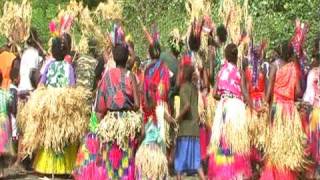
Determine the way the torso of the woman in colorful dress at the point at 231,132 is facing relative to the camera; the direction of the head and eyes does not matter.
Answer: away from the camera

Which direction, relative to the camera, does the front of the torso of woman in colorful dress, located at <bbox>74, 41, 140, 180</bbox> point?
away from the camera

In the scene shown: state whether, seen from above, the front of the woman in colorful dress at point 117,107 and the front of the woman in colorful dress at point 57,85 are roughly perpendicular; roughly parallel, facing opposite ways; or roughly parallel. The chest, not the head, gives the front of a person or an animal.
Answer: roughly parallel

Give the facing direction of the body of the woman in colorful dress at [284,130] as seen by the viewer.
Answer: away from the camera

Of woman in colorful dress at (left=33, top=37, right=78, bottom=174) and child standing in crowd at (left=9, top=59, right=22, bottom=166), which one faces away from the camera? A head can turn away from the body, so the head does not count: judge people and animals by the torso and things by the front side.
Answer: the woman in colorful dress

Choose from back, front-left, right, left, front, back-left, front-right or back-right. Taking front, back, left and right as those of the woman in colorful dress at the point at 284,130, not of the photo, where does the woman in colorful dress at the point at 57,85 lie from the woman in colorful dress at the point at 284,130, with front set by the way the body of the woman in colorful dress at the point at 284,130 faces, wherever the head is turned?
left

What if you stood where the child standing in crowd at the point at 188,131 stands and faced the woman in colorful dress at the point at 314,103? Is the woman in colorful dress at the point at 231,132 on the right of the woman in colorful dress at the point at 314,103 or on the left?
right

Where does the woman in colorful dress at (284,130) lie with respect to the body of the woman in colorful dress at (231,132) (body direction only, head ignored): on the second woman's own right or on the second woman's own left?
on the second woman's own right

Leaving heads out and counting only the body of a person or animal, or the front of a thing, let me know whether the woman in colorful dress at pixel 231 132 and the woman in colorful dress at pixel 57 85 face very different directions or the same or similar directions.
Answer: same or similar directions

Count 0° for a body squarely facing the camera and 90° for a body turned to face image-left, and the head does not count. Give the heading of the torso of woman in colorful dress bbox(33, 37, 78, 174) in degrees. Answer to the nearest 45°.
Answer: approximately 180°

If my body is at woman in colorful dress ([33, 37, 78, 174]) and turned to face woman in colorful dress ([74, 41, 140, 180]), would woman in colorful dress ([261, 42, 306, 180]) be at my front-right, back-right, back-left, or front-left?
front-left

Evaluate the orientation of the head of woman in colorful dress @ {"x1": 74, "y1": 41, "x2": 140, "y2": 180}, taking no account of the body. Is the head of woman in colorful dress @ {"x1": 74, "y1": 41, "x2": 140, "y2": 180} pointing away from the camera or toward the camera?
away from the camera
